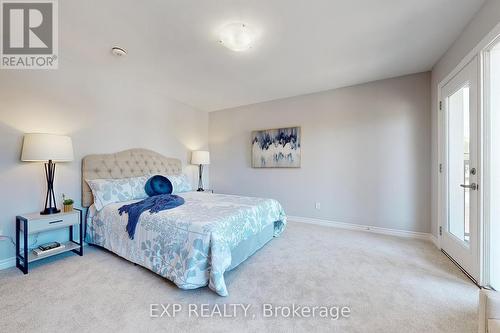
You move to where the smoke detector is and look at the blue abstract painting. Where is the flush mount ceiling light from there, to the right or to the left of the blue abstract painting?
right

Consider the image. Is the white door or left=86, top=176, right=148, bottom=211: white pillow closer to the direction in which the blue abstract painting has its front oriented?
the white pillow

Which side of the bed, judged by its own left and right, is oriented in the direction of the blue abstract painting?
left

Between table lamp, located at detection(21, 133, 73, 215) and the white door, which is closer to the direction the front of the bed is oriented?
the white door

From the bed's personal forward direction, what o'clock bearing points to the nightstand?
The nightstand is roughly at 5 o'clock from the bed.

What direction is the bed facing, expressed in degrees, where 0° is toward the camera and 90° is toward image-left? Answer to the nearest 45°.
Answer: approximately 315°

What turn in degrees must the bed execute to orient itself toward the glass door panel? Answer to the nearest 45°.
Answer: approximately 45° to its left

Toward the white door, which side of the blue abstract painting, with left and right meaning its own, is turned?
left

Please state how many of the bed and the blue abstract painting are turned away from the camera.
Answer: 0

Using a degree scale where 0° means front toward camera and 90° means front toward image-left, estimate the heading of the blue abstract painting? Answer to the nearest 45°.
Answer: approximately 45°
